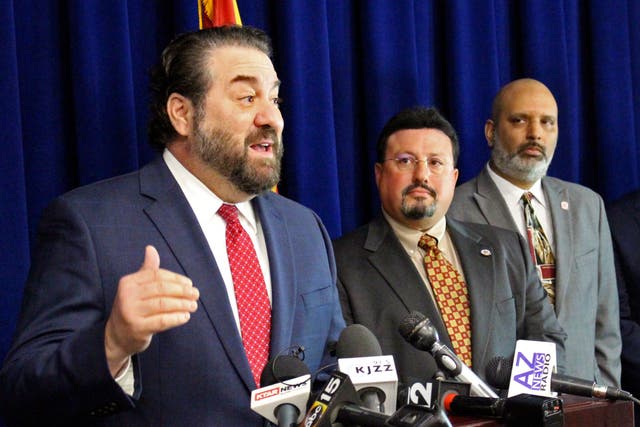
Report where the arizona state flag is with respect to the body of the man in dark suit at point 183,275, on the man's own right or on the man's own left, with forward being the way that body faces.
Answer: on the man's own left

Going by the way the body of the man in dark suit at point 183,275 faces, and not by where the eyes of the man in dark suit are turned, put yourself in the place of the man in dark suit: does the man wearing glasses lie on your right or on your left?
on your left

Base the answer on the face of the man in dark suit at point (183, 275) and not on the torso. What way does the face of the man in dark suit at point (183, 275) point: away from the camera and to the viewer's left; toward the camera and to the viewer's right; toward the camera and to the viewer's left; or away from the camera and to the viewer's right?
toward the camera and to the viewer's right

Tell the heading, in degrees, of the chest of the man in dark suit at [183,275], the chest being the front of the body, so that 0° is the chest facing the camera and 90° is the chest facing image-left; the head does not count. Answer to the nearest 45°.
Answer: approximately 315°

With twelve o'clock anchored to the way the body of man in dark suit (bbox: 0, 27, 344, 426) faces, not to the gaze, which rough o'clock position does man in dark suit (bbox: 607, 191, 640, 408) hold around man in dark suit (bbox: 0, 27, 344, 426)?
man in dark suit (bbox: 607, 191, 640, 408) is roughly at 9 o'clock from man in dark suit (bbox: 0, 27, 344, 426).

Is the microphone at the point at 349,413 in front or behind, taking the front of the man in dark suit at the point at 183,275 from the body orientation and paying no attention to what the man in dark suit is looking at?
in front

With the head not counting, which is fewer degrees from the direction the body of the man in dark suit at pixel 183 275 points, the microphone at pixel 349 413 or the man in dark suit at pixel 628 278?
the microphone

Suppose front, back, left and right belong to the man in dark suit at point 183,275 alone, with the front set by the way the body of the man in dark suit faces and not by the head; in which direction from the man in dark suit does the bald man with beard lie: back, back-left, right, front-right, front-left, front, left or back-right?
left

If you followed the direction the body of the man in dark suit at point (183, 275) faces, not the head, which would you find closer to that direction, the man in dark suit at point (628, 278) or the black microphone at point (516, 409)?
the black microphone

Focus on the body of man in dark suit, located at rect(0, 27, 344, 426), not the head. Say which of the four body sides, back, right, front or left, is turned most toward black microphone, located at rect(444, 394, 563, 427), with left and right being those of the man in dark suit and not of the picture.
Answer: front
